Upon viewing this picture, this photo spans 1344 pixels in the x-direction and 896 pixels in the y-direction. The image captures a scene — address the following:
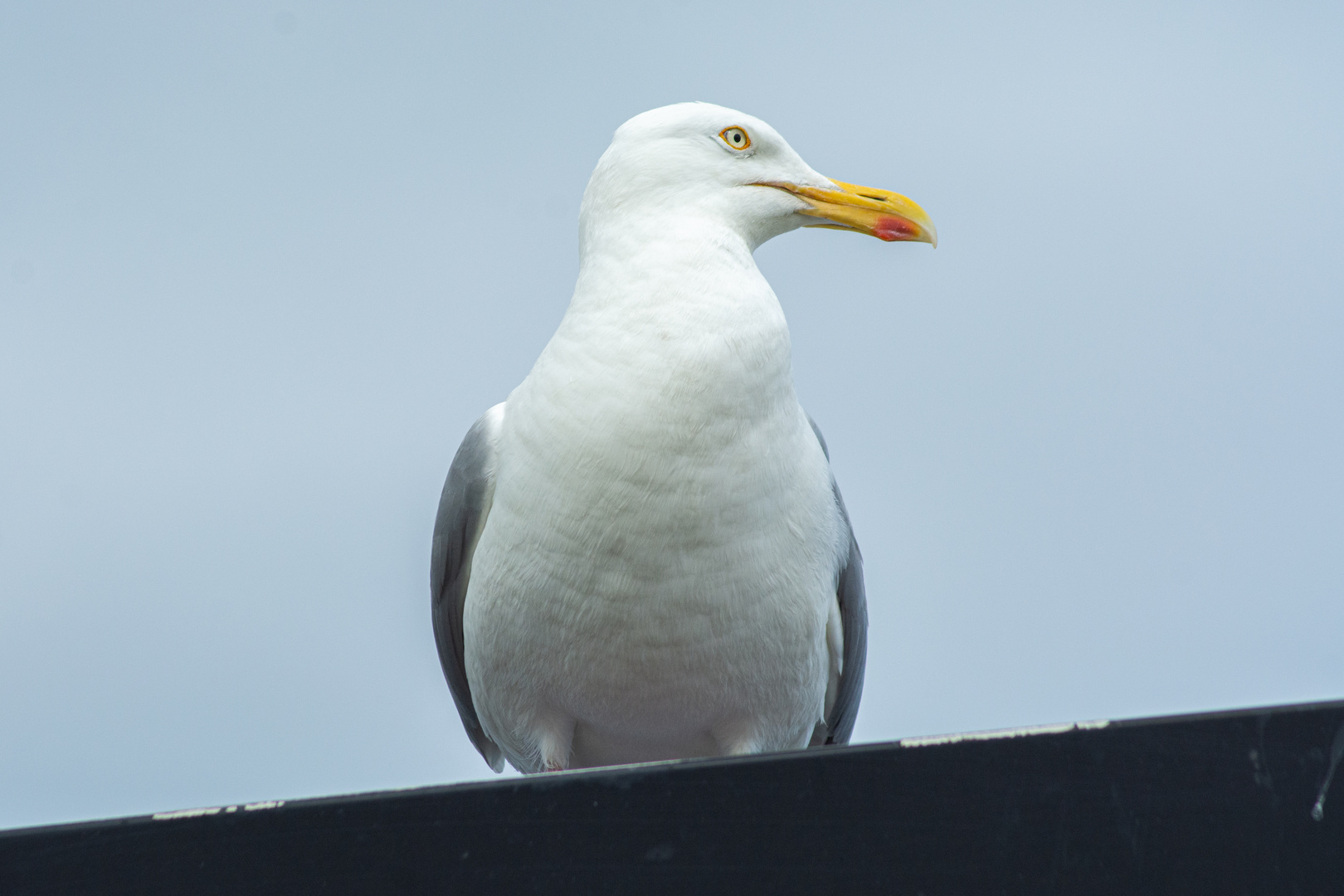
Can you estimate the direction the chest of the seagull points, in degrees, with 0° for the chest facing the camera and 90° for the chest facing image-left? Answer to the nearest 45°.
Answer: approximately 0°
